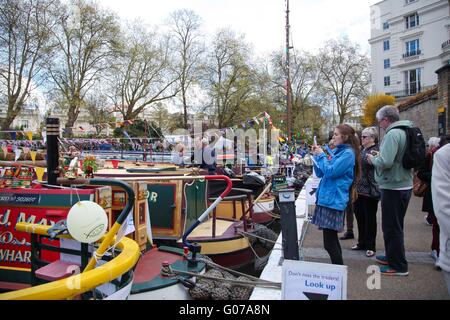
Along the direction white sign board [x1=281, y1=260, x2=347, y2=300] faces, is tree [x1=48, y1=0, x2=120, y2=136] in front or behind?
behind

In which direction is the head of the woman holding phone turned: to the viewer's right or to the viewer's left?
to the viewer's left

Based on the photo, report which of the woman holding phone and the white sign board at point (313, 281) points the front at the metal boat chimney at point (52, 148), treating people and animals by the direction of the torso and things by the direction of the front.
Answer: the woman holding phone

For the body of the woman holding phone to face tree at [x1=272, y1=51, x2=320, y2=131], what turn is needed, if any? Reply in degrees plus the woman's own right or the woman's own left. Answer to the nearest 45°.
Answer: approximately 90° to the woman's own right

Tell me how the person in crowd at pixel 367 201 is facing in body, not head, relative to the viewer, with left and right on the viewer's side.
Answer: facing the viewer and to the left of the viewer

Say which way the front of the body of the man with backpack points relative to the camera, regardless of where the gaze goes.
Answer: to the viewer's left

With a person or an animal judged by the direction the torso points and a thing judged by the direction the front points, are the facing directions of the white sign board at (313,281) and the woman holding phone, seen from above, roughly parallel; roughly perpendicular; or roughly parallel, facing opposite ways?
roughly perpendicular

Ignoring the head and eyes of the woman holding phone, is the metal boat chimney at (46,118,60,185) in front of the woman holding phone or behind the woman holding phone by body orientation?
in front

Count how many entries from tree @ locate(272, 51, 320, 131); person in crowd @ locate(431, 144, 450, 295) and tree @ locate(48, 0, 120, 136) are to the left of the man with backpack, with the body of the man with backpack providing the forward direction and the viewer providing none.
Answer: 1

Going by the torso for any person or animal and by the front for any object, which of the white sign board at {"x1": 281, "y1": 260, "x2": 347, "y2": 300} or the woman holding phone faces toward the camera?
the white sign board

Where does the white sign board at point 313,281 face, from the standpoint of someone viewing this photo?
facing the viewer

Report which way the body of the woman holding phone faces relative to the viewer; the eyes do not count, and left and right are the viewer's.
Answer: facing to the left of the viewer

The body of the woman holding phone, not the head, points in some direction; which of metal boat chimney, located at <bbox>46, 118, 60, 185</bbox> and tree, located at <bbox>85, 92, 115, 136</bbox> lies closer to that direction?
the metal boat chimney

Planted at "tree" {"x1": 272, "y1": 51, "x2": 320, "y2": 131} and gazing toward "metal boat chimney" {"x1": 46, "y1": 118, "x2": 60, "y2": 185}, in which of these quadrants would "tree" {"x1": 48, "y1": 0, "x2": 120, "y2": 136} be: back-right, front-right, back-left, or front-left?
front-right

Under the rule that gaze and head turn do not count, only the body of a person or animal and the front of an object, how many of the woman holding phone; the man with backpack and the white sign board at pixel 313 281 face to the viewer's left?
2

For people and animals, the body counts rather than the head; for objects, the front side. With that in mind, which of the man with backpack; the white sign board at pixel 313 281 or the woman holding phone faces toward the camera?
the white sign board

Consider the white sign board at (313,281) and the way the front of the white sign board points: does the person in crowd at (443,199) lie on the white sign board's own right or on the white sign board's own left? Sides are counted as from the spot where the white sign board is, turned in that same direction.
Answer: on the white sign board's own left

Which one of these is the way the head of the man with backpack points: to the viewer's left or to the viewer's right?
to the viewer's left

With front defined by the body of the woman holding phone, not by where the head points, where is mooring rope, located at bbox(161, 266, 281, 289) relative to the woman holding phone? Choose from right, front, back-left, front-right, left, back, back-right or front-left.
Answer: front
